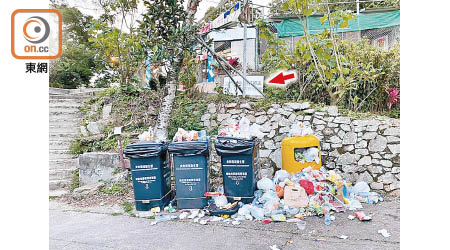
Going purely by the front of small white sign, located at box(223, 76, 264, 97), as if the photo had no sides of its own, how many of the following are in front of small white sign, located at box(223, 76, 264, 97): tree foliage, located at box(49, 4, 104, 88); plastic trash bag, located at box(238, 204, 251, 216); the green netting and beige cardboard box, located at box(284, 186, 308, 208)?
2

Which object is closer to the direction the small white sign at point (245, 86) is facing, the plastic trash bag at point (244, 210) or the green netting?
the plastic trash bag

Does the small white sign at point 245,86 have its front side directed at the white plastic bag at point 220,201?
yes

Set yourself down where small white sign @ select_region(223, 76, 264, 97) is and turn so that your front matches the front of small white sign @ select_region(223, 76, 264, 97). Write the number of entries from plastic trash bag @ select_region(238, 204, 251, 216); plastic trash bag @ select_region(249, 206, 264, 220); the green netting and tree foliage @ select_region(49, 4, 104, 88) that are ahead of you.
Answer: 2

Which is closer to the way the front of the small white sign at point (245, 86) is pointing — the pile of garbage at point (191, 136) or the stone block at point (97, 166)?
the pile of garbage

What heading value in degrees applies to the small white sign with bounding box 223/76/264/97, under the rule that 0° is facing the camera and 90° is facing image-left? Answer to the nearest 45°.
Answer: approximately 0°

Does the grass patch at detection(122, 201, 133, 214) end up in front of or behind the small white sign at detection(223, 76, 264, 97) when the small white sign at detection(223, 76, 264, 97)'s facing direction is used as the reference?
in front

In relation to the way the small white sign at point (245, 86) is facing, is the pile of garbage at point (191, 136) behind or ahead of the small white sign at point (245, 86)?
ahead
